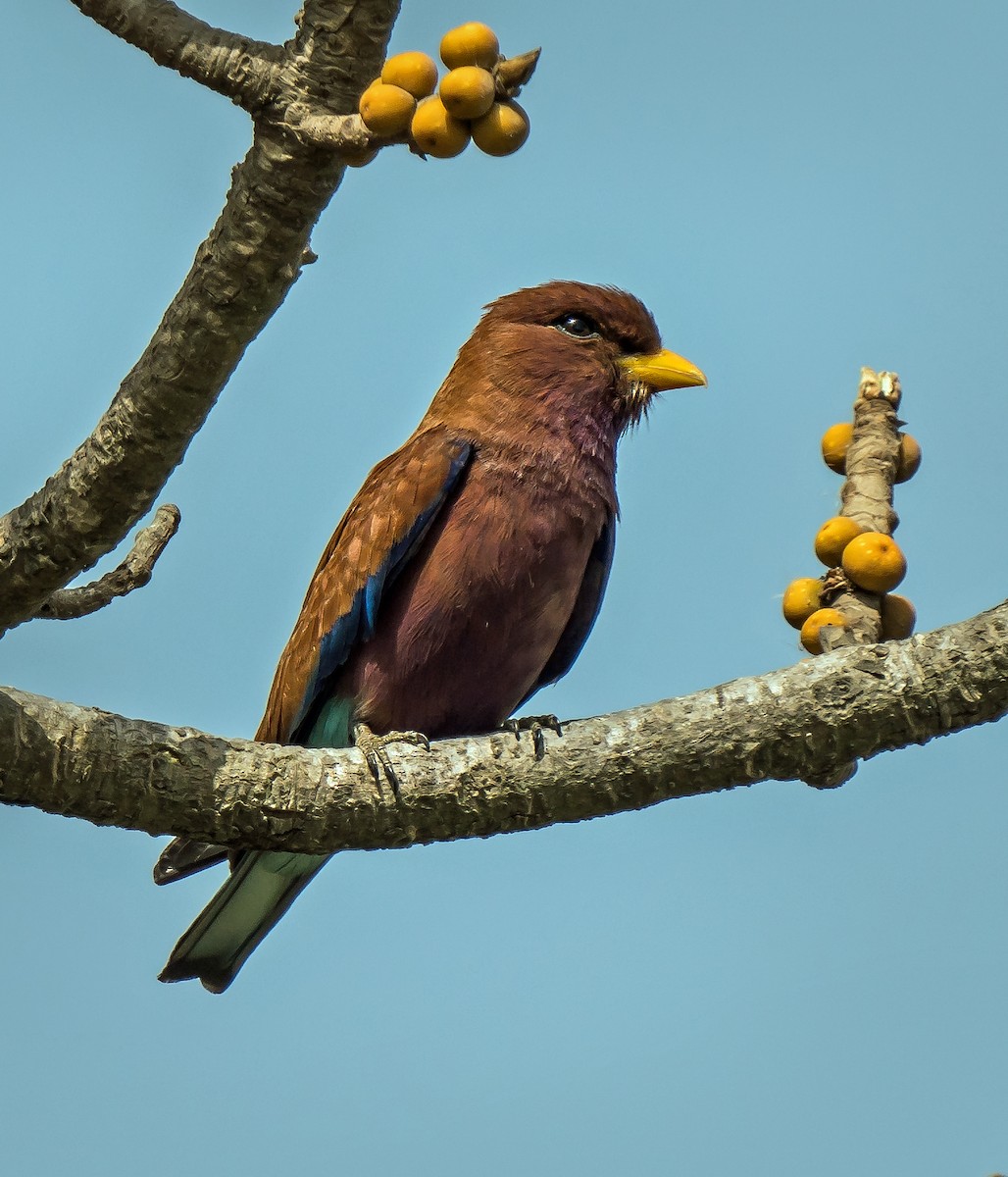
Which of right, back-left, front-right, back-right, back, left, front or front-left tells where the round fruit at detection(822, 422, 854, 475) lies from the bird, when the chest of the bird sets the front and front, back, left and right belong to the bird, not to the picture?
front

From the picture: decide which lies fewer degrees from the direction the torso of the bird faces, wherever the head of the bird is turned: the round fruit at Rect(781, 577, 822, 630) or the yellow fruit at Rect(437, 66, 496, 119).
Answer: the round fruit

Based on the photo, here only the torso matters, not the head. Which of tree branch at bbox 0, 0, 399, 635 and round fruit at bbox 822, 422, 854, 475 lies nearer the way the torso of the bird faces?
the round fruit

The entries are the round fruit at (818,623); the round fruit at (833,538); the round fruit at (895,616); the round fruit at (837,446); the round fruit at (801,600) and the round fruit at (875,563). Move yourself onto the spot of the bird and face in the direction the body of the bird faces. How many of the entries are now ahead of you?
6

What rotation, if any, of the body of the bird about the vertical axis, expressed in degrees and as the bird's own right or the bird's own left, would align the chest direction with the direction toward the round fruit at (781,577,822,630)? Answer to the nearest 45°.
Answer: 0° — it already faces it

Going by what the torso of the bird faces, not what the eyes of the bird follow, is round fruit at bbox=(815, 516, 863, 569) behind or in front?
in front

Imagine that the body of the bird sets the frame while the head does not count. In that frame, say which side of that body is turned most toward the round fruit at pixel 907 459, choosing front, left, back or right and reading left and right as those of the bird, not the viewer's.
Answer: front

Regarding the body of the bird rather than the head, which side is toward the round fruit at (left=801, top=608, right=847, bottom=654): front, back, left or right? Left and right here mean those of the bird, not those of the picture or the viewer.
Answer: front

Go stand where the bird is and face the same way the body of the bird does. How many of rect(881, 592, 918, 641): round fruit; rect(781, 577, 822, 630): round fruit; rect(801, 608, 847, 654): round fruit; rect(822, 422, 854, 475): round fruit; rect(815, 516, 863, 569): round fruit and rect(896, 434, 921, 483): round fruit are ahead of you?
6

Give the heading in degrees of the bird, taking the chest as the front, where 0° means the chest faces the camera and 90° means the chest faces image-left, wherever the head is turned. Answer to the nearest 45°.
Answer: approximately 315°

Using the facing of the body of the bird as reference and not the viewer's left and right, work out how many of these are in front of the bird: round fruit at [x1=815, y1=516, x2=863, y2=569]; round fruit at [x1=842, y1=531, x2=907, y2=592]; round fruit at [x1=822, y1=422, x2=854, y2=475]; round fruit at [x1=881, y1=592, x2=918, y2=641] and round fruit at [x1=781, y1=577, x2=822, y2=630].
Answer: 5
